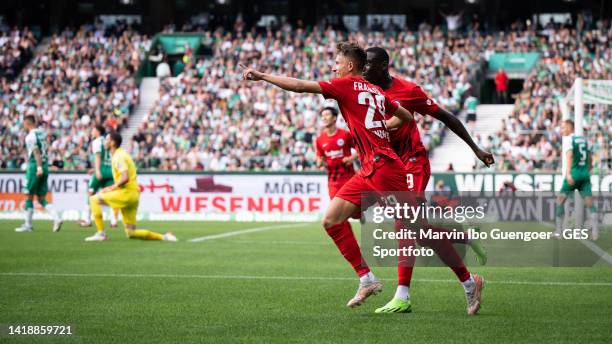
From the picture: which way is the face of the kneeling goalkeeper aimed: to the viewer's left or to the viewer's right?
to the viewer's left

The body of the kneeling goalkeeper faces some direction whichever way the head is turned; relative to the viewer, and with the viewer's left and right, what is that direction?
facing to the left of the viewer

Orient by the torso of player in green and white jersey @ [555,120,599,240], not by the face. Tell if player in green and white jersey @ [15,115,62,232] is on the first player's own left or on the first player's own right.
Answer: on the first player's own left

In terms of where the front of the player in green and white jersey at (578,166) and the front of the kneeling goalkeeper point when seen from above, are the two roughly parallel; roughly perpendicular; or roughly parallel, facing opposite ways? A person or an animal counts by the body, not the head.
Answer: roughly perpendicular

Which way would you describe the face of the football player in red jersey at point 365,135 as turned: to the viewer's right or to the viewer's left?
to the viewer's left

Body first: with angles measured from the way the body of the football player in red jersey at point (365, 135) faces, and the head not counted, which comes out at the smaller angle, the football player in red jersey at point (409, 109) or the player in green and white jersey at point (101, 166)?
the player in green and white jersey

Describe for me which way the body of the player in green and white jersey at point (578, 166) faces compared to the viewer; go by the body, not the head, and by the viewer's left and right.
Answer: facing away from the viewer and to the left of the viewer

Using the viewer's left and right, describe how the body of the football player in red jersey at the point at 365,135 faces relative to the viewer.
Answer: facing away from the viewer and to the left of the viewer

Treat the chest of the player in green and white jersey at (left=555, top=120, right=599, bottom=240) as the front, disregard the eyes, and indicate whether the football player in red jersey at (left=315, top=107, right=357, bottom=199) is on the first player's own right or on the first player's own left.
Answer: on the first player's own left
